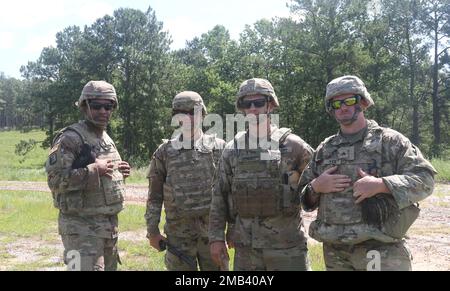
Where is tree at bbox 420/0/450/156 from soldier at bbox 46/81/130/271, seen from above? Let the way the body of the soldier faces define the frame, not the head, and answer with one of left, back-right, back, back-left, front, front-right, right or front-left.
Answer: left

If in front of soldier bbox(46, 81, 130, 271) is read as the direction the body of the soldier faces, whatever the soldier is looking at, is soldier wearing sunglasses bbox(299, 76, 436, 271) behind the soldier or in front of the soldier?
in front

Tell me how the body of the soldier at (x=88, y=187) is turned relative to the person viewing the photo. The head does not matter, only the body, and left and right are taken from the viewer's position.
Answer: facing the viewer and to the right of the viewer

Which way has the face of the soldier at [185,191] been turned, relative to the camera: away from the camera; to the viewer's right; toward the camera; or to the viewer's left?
toward the camera

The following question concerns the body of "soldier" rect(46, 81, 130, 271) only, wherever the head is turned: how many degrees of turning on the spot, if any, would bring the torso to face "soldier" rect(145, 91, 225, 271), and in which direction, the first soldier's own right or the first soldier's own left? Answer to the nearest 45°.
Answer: approximately 45° to the first soldier's own left
